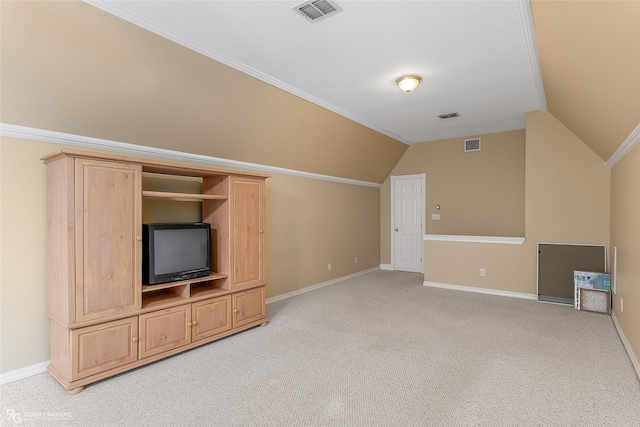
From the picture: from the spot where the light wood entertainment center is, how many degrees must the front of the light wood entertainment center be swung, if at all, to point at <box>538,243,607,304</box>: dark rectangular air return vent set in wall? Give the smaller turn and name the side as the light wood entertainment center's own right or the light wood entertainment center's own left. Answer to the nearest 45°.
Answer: approximately 45° to the light wood entertainment center's own left

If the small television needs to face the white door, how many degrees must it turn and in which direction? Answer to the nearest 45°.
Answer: approximately 90° to its left

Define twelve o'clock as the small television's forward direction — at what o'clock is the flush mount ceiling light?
The flush mount ceiling light is roughly at 11 o'clock from the small television.

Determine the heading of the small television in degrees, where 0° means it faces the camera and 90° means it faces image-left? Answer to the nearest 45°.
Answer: approximately 315°

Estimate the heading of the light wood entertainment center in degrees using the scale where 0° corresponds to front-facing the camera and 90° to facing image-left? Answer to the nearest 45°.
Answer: approximately 315°
